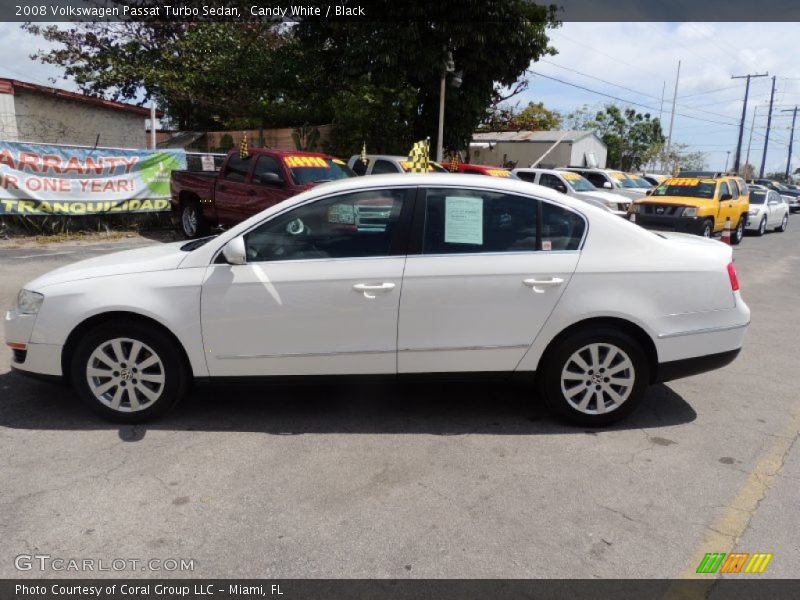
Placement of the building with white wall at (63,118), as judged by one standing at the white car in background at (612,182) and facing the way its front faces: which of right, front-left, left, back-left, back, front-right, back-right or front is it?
right

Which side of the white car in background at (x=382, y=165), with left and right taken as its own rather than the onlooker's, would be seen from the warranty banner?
right

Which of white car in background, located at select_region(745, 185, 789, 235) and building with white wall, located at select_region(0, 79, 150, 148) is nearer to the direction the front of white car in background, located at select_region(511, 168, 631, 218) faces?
the white car in background

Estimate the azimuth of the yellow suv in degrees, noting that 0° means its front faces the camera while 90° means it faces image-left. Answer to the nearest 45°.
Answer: approximately 45°

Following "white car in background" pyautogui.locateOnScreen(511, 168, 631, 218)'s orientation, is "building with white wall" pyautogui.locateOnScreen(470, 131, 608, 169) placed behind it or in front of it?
behind

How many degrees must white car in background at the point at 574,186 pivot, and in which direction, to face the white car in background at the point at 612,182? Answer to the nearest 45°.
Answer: approximately 135° to its left

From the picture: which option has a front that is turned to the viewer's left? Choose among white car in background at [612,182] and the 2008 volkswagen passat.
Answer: the 2008 volkswagen passat

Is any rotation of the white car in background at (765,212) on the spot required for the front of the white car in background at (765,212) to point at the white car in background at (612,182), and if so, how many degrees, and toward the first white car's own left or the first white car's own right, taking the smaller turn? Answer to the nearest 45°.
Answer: approximately 45° to the first white car's own right

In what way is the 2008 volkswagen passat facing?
to the viewer's left

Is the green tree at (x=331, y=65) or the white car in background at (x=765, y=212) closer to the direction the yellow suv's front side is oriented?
the green tree

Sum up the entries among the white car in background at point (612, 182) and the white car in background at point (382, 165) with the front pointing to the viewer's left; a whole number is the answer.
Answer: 0

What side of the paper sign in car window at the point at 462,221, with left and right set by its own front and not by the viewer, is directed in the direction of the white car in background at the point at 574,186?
back

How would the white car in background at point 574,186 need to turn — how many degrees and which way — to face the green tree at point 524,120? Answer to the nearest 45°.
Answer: approximately 135° to its left
